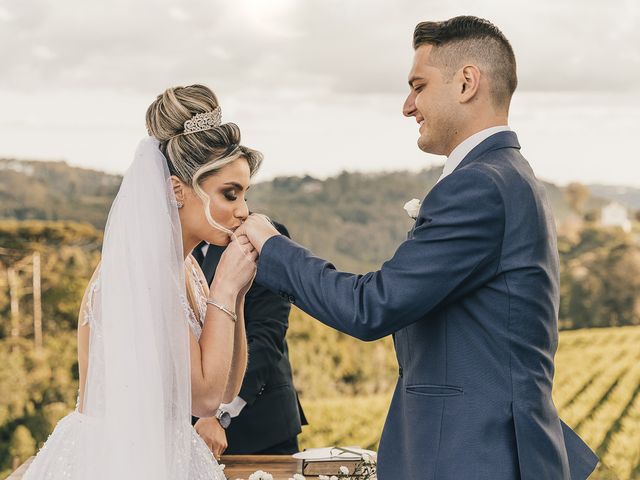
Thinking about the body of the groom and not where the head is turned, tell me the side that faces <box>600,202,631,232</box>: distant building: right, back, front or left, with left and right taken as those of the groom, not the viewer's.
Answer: right

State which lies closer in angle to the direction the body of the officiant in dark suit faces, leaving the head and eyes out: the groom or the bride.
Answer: the bride

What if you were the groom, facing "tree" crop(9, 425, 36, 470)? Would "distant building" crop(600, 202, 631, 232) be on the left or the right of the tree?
right

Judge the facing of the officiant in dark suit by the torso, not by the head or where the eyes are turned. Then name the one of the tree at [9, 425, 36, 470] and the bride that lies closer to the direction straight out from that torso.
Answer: the bride

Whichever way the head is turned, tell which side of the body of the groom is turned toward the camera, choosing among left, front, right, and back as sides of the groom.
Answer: left

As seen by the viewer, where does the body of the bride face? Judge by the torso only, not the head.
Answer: to the viewer's right

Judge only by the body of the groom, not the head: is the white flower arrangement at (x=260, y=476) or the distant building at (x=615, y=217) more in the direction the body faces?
the white flower arrangement

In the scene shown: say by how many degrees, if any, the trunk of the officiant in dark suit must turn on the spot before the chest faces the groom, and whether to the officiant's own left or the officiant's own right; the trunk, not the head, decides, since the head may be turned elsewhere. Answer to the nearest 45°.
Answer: approximately 45° to the officiant's own left

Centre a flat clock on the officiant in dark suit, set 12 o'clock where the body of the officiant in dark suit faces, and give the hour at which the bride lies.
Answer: The bride is roughly at 11 o'clock from the officiant in dark suit.

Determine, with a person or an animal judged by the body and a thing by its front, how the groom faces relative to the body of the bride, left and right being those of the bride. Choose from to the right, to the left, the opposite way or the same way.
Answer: the opposite way

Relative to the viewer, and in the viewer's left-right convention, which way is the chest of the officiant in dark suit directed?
facing the viewer and to the left of the viewer

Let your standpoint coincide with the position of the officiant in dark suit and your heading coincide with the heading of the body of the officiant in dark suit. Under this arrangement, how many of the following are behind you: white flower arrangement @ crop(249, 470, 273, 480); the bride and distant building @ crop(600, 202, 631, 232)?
1

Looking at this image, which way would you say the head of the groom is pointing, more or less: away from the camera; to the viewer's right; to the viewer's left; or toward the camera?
to the viewer's left
